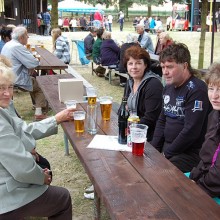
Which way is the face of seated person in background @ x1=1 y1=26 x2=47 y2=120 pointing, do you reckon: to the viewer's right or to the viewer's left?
to the viewer's right

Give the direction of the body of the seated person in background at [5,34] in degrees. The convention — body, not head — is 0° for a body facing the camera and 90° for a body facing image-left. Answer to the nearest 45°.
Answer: approximately 270°

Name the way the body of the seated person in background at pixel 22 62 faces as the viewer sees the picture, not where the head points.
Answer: to the viewer's right

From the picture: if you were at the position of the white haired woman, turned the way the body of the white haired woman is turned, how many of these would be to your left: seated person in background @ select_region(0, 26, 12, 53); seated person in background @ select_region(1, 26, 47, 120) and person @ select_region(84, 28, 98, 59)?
3

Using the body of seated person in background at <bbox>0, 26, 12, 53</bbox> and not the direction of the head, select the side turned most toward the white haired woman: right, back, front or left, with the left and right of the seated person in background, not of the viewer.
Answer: right

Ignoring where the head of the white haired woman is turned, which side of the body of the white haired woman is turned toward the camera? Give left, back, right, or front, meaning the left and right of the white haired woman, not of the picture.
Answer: right
